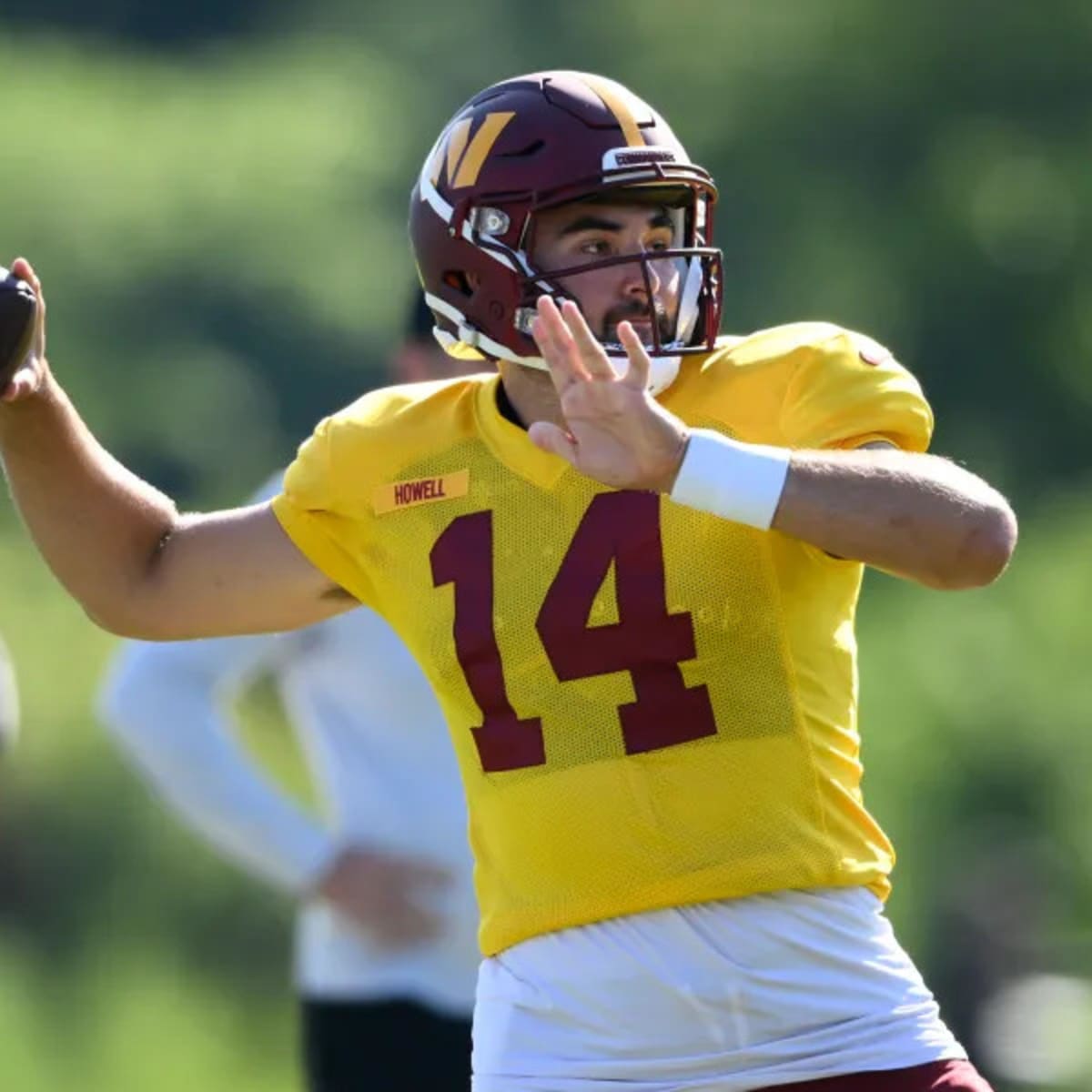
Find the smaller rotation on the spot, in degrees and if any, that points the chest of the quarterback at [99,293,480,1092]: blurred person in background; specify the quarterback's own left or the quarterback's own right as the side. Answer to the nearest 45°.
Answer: approximately 180°

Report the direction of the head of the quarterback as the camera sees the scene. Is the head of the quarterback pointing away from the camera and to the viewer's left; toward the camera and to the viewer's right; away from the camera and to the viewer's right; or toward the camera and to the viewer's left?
toward the camera and to the viewer's right

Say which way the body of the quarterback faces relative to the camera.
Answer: toward the camera
